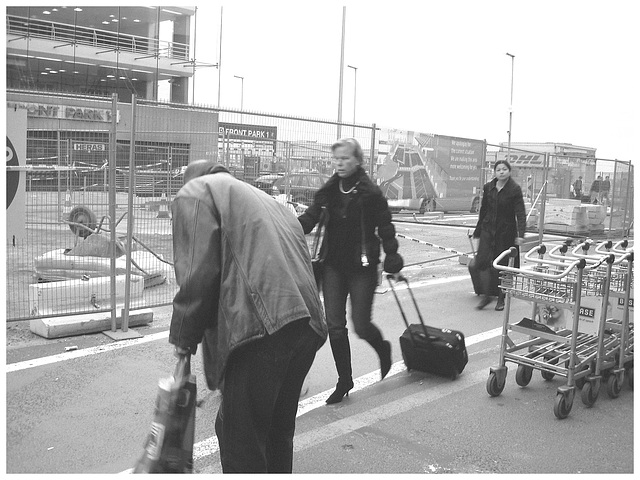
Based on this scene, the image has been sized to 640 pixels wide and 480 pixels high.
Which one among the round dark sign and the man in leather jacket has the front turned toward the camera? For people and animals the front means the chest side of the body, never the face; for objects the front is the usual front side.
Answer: the round dark sign

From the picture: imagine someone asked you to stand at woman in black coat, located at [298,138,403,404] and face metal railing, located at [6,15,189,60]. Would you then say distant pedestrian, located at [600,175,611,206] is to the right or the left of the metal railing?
right

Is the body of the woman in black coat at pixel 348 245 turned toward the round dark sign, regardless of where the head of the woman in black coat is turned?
no

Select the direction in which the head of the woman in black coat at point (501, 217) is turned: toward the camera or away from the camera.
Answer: toward the camera

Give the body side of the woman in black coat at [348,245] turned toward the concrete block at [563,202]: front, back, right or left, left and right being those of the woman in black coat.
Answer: back

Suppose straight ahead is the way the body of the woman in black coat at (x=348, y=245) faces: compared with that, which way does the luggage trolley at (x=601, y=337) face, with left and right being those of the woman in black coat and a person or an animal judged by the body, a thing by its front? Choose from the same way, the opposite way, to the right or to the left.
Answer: the opposite way

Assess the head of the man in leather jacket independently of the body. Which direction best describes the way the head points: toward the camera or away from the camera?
away from the camera

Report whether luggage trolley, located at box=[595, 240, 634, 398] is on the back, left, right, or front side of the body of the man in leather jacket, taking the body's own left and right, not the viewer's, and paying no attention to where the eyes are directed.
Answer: right

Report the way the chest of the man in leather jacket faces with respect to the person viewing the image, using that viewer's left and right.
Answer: facing away from the viewer and to the left of the viewer

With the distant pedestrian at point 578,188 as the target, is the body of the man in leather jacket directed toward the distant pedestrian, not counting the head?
no

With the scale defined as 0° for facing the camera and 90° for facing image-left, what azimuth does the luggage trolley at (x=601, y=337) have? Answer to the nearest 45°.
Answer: approximately 225°

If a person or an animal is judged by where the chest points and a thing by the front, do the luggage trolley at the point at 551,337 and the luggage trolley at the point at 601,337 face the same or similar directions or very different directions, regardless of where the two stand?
same or similar directions

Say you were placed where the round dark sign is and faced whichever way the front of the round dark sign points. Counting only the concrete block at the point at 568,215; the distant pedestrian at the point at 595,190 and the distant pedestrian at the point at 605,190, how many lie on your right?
0

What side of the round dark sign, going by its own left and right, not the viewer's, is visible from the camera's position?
front

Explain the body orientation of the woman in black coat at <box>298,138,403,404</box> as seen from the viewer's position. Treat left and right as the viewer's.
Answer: facing the viewer and to the left of the viewer

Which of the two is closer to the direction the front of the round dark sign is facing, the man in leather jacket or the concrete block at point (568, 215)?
the man in leather jacket

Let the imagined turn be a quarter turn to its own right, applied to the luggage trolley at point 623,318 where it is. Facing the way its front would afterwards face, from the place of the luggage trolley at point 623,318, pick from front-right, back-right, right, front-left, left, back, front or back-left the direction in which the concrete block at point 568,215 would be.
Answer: back-left
